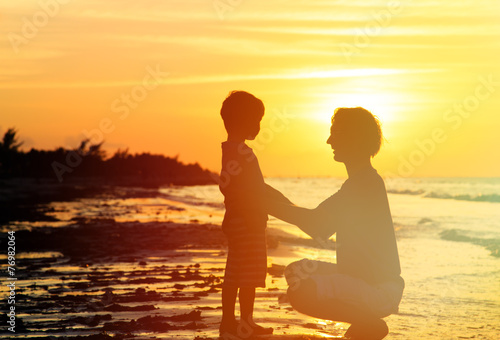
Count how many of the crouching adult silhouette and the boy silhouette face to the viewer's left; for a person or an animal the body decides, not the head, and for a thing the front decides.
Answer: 1

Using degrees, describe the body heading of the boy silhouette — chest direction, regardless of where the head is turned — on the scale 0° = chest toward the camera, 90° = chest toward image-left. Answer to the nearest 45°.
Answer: approximately 270°

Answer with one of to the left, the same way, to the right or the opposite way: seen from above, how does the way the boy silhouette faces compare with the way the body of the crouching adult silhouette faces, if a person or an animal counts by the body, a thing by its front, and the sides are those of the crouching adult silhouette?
the opposite way

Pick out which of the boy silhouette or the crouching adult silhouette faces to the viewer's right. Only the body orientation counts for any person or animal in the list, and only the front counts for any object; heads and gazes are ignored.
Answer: the boy silhouette

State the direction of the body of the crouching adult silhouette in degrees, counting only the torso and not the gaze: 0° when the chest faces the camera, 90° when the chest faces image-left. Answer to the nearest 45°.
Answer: approximately 90°

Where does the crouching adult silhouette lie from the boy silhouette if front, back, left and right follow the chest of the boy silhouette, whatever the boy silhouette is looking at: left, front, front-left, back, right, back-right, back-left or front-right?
front-right

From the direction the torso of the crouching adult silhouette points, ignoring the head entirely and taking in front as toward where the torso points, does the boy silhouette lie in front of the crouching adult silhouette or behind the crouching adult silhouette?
in front
